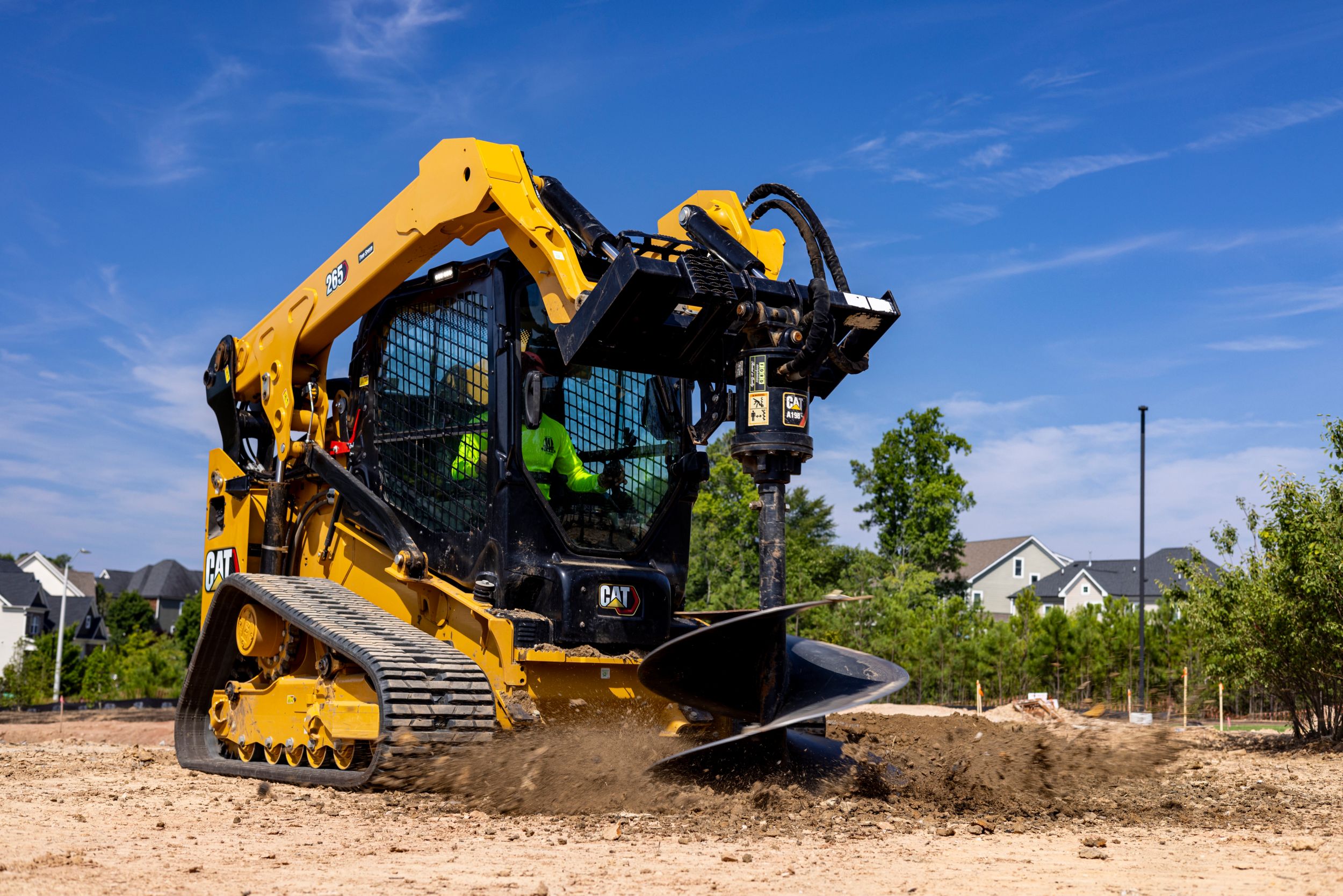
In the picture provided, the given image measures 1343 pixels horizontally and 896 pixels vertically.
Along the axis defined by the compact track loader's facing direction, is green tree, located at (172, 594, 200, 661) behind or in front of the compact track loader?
behind

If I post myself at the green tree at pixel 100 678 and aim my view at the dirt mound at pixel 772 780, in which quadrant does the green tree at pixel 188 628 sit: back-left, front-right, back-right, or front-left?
back-left

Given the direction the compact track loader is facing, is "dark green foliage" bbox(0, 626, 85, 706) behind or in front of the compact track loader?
behind

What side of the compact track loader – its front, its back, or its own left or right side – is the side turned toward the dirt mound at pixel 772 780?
front

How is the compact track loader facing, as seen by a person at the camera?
facing the viewer and to the right of the viewer

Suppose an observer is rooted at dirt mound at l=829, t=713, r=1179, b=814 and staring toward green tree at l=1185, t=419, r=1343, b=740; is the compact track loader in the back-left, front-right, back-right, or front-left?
back-left

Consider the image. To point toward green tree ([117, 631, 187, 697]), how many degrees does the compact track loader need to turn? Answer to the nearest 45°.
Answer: approximately 135° to its left
